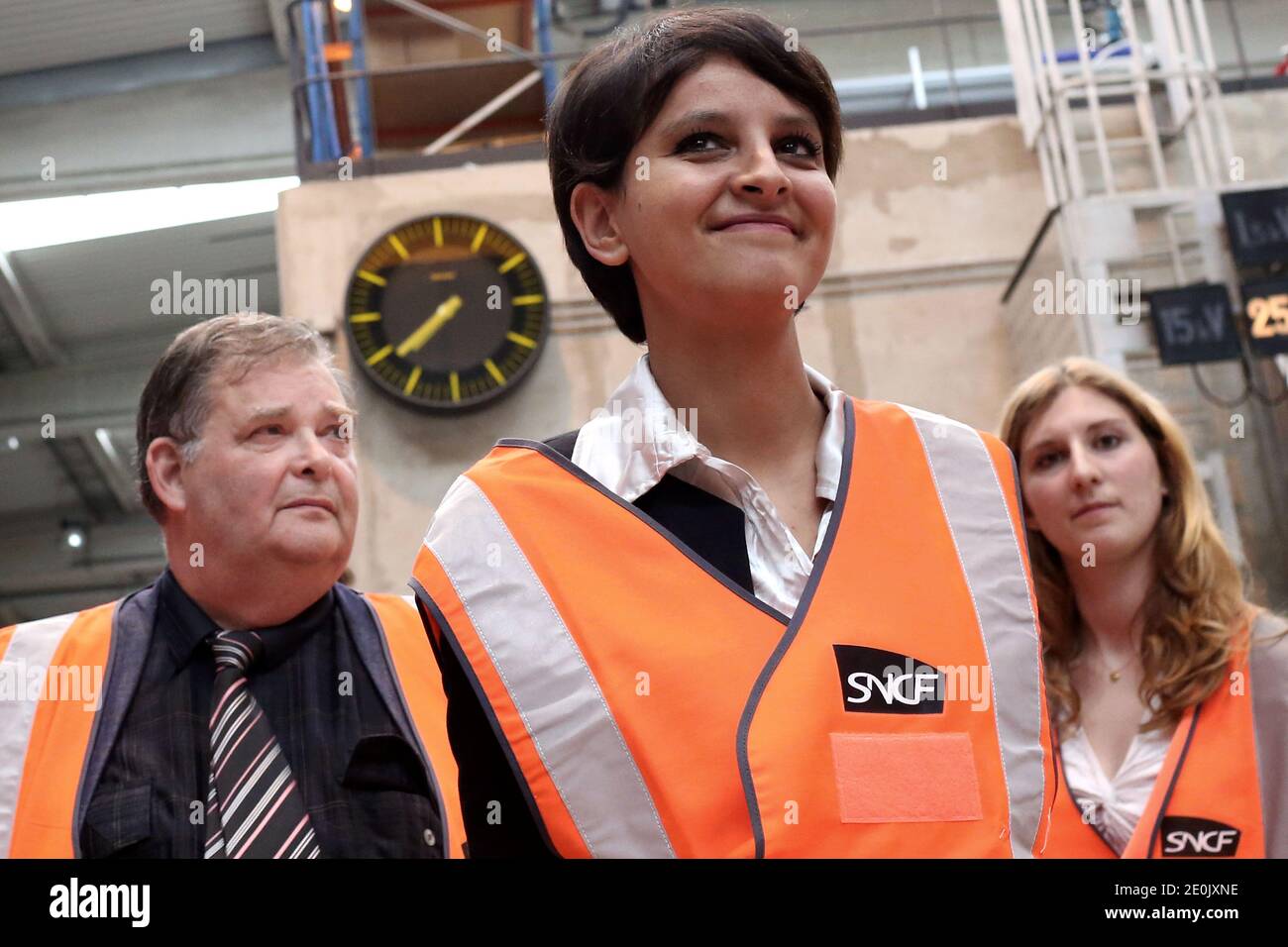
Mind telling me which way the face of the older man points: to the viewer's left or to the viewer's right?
to the viewer's right

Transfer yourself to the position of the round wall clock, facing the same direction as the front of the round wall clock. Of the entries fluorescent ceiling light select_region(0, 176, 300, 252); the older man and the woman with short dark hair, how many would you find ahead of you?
2

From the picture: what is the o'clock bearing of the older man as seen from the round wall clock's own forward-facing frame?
The older man is roughly at 12 o'clock from the round wall clock.

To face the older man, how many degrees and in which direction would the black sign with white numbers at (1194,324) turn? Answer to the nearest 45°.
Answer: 0° — it already faces them

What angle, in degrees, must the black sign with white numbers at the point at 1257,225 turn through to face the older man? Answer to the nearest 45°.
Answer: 0° — it already faces them
